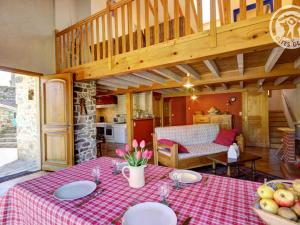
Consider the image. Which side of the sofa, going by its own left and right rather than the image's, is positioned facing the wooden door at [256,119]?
left

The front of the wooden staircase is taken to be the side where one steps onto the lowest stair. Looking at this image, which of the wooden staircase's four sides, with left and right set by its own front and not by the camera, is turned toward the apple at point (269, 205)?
front

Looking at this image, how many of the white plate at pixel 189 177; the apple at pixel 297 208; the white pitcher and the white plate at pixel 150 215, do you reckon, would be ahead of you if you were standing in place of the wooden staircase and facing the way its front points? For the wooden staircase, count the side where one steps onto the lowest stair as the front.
4

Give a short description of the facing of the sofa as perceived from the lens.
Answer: facing the viewer and to the right of the viewer

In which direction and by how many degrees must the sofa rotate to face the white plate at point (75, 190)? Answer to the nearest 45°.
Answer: approximately 45° to its right

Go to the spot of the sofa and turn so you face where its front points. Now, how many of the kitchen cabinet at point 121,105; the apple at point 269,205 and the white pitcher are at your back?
1

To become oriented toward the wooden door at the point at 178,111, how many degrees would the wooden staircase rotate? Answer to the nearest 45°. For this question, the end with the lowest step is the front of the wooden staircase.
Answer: approximately 90° to its right

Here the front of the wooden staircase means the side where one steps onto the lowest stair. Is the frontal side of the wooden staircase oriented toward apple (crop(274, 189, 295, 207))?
yes

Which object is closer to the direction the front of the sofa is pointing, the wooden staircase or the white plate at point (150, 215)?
the white plate

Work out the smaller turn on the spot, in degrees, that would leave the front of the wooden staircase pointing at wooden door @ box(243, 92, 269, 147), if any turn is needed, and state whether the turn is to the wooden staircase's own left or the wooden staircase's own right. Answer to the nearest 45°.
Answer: approximately 45° to the wooden staircase's own right

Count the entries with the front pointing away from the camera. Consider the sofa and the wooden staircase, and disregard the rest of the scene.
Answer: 0

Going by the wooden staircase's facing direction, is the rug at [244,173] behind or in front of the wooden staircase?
in front

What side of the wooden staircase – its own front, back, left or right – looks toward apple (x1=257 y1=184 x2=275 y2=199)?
front

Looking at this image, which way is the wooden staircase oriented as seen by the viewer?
toward the camera

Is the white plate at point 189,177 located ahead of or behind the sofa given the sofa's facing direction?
ahead

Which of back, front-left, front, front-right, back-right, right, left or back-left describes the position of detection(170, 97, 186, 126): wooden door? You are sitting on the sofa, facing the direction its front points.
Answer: back-left
